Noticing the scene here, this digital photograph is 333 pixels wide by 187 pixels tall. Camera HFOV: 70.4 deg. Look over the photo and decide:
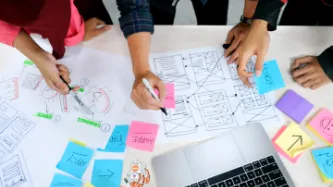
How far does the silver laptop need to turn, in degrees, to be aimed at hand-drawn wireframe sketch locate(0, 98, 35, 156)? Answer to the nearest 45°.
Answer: approximately 90° to its left

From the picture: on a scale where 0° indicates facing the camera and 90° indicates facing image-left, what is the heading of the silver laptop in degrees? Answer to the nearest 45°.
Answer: approximately 180°
